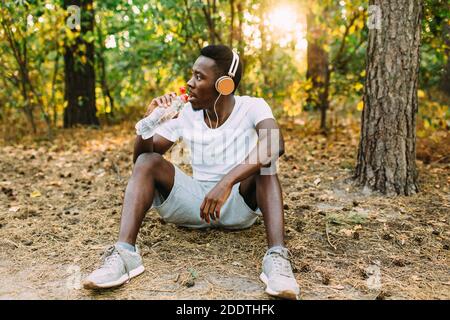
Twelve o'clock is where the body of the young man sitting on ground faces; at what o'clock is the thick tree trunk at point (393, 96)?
The thick tree trunk is roughly at 8 o'clock from the young man sitting on ground.

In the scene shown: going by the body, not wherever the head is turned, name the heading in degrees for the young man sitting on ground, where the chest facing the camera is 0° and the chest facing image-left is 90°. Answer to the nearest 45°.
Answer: approximately 0°

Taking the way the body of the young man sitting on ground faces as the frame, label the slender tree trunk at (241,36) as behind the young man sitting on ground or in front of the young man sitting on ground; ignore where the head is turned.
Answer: behind

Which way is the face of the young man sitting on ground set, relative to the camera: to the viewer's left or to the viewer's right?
to the viewer's left

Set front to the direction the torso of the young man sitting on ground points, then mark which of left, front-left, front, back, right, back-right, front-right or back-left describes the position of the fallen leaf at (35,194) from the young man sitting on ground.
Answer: back-right

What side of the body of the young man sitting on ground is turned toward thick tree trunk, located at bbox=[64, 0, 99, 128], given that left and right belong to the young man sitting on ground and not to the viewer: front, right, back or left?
back
